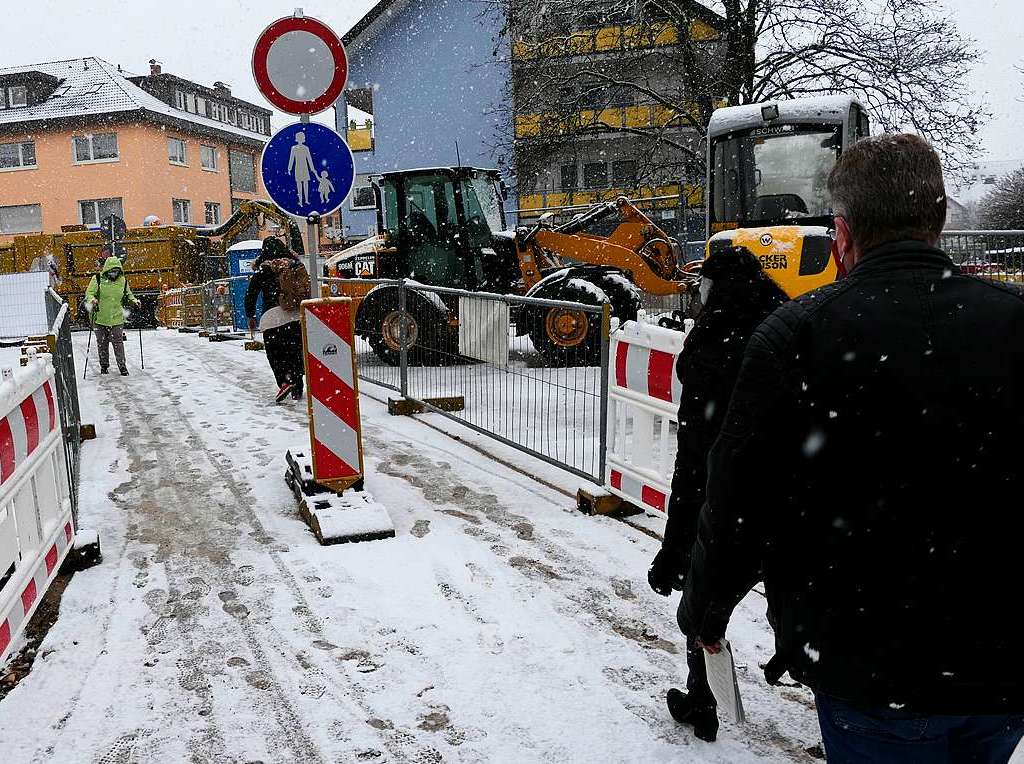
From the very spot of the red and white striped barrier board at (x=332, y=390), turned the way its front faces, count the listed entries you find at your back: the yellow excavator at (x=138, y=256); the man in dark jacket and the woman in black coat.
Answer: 1

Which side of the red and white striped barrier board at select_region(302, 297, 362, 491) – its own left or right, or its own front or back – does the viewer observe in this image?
front

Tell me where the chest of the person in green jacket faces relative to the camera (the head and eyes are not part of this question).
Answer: toward the camera

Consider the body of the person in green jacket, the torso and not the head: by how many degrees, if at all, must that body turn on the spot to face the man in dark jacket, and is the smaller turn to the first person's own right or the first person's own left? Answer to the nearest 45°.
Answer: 0° — they already face them

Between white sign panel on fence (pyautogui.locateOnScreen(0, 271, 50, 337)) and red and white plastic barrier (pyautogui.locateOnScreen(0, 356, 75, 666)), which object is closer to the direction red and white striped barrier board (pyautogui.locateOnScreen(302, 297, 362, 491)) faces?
the red and white plastic barrier

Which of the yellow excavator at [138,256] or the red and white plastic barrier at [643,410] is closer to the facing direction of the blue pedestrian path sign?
the red and white plastic barrier

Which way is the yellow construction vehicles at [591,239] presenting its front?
to the viewer's right

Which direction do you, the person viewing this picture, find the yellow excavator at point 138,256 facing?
facing to the right of the viewer

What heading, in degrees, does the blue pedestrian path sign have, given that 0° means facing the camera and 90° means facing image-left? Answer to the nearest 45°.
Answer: approximately 0°

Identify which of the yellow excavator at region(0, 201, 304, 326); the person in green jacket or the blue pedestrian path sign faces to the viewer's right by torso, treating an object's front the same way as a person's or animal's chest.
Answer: the yellow excavator

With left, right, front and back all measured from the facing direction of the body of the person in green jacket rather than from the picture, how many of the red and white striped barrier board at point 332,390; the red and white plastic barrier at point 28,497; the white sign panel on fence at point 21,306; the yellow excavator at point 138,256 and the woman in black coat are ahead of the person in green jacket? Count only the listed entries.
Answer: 3

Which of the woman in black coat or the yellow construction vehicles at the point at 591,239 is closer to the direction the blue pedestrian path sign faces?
the woman in black coat

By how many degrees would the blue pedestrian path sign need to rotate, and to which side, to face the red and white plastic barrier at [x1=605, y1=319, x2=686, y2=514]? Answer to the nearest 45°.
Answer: approximately 90° to its left
